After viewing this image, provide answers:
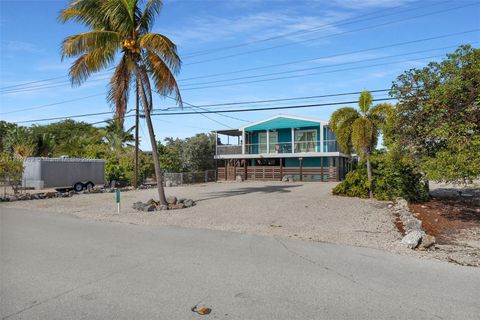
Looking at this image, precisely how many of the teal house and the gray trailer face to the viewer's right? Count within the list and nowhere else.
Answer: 0

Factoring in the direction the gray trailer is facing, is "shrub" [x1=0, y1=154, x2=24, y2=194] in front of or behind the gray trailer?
in front

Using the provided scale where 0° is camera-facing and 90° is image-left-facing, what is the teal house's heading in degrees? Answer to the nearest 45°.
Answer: approximately 0°

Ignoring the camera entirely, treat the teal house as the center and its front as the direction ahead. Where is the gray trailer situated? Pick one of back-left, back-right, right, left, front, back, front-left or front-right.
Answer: front-right

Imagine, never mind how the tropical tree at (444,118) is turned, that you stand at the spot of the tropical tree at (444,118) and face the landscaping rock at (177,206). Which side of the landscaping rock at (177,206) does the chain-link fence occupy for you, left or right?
right

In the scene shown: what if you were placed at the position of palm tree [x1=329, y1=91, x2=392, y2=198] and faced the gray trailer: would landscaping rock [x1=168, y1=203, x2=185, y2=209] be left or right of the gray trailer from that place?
left

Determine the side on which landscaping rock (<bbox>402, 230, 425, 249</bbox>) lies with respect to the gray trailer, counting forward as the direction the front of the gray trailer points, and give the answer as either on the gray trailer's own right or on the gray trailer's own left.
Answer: on the gray trailer's own left

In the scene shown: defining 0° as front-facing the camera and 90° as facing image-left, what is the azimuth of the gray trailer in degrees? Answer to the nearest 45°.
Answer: approximately 45°

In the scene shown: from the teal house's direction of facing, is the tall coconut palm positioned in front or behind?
in front

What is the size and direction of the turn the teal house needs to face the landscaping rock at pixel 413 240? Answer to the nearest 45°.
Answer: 0° — it already faces it
